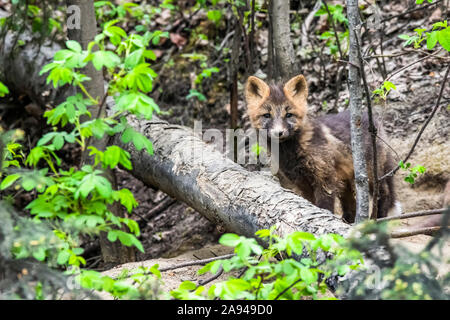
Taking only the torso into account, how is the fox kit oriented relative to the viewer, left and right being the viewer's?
facing the viewer and to the left of the viewer

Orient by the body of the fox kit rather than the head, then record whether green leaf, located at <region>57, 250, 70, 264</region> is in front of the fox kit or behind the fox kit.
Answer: in front

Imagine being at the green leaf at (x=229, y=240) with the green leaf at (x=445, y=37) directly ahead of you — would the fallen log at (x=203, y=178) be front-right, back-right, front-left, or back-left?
front-left

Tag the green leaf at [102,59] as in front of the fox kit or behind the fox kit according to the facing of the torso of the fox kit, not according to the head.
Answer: in front

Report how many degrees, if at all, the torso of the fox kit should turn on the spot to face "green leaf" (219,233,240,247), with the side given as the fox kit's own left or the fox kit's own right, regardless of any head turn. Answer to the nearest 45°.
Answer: approximately 45° to the fox kit's own left
